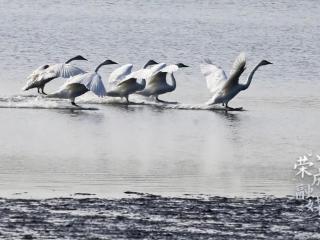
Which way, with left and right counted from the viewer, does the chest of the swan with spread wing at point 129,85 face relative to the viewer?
facing to the right of the viewer

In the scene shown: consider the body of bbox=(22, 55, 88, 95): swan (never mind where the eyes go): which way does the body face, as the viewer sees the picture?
to the viewer's right

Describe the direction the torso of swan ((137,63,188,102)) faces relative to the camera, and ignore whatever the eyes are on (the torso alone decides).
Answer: to the viewer's right

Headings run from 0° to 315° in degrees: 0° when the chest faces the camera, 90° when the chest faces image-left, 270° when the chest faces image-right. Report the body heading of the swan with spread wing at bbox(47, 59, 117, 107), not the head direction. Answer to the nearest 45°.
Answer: approximately 270°

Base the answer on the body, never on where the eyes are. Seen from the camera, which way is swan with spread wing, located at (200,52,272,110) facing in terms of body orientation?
to the viewer's right

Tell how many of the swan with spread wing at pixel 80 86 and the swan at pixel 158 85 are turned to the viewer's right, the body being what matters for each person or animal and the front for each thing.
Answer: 2
